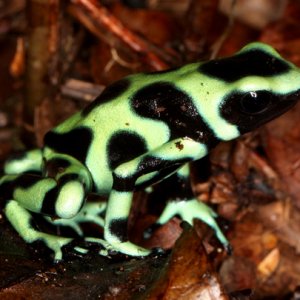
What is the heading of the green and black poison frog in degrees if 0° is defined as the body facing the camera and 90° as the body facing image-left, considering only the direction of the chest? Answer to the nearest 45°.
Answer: approximately 270°

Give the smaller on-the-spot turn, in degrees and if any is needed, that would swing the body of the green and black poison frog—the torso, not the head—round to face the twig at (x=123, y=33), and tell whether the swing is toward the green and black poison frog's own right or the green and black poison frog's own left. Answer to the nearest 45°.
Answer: approximately 90° to the green and black poison frog's own left
